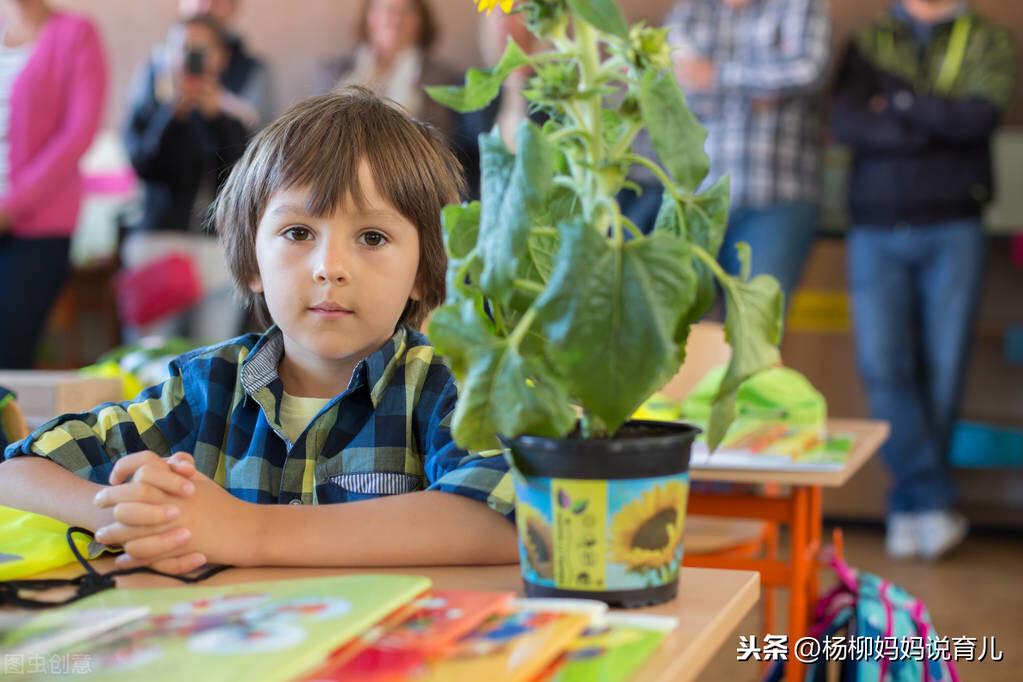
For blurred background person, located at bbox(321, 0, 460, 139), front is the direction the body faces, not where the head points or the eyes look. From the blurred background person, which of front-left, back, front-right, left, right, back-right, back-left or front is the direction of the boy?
front

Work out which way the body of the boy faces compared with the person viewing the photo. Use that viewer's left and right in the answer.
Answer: facing the viewer

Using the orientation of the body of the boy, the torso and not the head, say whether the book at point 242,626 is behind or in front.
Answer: in front

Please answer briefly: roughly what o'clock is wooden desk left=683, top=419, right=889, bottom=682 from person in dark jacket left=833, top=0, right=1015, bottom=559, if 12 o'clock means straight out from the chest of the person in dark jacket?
The wooden desk is roughly at 12 o'clock from the person in dark jacket.

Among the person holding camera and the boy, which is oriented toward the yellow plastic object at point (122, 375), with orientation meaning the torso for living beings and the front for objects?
the person holding camera

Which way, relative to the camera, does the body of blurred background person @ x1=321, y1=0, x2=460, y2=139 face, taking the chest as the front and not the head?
toward the camera

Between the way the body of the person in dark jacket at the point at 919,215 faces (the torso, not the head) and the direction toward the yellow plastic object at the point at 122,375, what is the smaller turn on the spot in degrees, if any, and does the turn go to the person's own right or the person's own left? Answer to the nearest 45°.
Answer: approximately 45° to the person's own right

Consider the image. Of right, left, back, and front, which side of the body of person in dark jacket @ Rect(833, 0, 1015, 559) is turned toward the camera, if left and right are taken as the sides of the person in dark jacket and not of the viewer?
front

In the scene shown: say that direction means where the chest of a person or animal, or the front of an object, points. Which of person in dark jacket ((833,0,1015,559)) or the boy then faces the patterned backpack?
the person in dark jacket

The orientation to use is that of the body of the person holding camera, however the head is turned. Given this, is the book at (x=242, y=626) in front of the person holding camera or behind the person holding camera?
in front

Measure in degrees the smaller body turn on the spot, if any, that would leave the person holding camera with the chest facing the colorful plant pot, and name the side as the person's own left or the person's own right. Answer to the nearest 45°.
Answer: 0° — they already face it

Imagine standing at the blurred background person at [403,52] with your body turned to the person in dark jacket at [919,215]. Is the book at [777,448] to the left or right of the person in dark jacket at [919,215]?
right

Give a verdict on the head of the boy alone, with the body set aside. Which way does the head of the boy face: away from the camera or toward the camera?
toward the camera

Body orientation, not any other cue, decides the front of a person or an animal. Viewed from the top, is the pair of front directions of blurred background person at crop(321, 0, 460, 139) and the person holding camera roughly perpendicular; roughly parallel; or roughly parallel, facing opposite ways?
roughly parallel

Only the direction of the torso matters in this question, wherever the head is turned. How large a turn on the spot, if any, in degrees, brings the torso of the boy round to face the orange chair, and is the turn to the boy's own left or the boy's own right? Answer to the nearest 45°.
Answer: approximately 135° to the boy's own left
